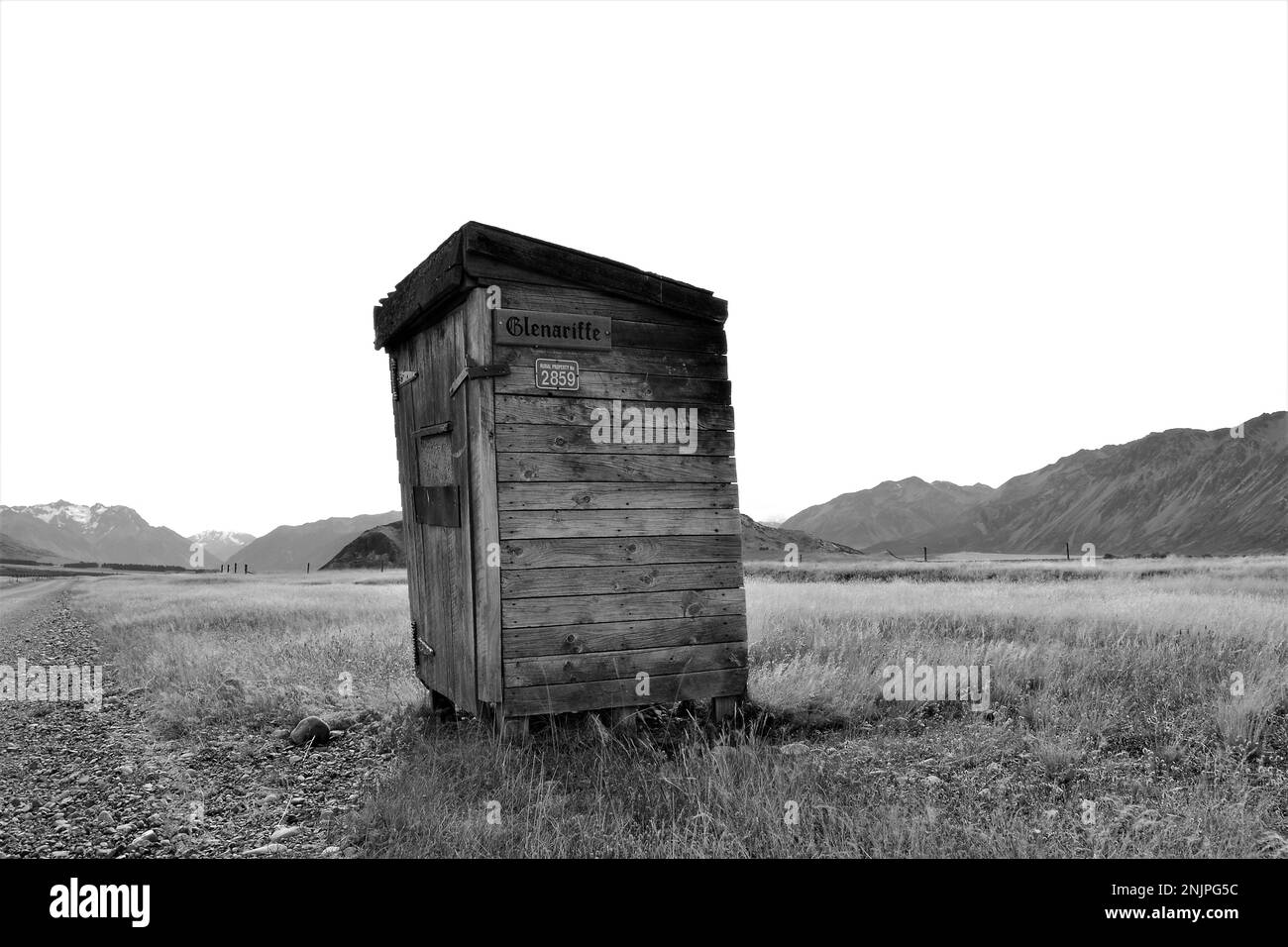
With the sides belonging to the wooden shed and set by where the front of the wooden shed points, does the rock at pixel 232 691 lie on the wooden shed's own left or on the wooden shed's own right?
on the wooden shed's own right

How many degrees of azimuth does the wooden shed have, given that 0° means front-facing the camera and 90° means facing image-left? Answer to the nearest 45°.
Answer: approximately 45°

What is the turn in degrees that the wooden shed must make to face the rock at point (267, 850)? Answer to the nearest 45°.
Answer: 0° — it already faces it
